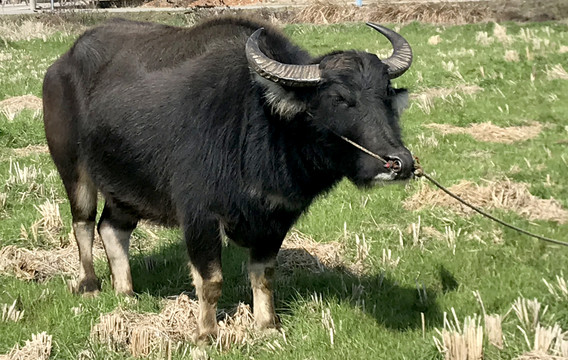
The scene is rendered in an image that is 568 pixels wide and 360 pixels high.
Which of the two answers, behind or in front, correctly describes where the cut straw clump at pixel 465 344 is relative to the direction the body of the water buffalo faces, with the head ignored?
in front

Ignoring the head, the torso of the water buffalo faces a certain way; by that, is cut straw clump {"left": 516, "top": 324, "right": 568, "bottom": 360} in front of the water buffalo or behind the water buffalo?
in front

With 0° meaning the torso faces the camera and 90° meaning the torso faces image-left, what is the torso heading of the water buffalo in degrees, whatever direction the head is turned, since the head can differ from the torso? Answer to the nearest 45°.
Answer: approximately 315°
